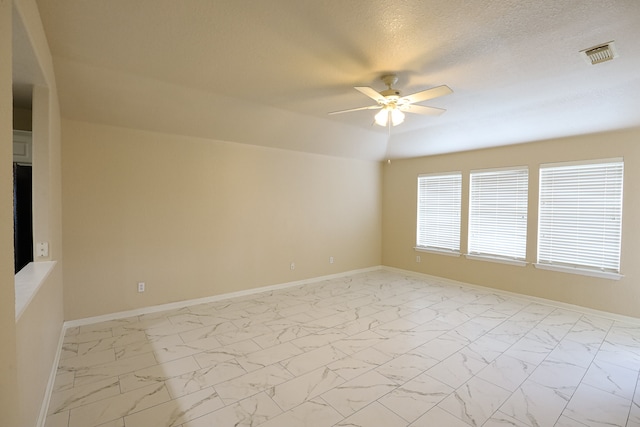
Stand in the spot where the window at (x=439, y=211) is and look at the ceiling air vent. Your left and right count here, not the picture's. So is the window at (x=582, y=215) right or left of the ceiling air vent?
left

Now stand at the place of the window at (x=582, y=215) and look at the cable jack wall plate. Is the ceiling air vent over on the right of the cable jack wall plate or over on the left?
left

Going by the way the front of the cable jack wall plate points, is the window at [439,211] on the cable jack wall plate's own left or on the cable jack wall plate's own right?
on the cable jack wall plate's own left

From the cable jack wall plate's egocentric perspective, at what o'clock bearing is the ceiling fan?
The ceiling fan is roughly at 10 o'clock from the cable jack wall plate.

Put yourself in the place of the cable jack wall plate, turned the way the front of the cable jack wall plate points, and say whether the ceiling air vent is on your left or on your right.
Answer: on your left

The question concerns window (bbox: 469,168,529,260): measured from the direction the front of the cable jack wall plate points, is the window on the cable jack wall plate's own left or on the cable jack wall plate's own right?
on the cable jack wall plate's own left

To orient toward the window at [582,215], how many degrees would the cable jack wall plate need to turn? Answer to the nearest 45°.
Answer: approximately 45° to its left
